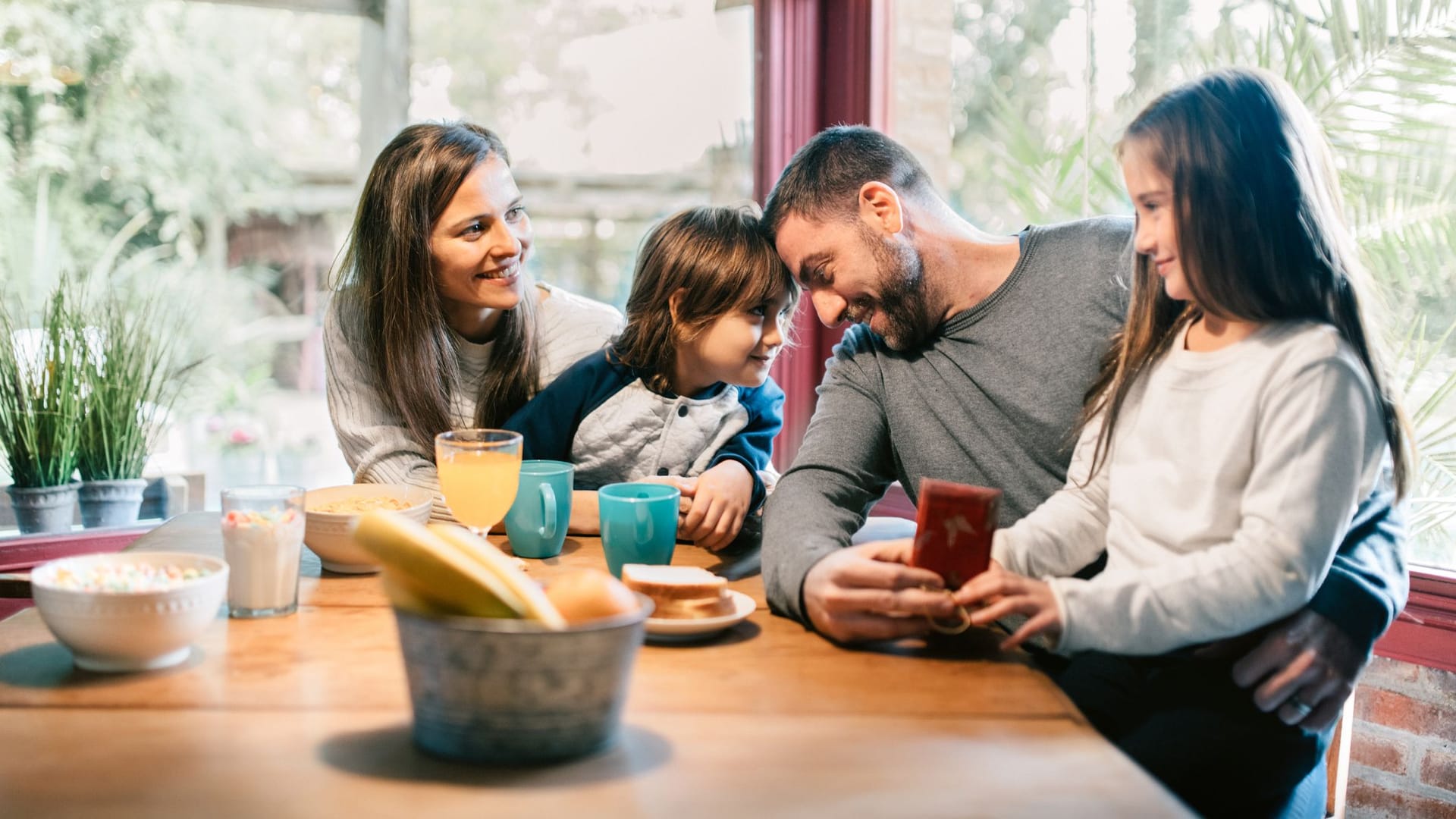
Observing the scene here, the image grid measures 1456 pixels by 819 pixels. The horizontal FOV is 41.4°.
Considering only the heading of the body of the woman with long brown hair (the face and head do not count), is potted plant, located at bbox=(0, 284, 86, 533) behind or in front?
behind

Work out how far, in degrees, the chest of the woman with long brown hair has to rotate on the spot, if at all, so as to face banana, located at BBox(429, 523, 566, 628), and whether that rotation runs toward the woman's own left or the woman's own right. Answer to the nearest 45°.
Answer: approximately 45° to the woman's own right

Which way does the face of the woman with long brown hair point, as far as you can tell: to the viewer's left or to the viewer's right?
to the viewer's right

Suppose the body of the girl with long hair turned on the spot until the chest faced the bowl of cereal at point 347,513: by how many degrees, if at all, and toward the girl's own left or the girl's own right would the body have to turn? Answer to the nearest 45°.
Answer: approximately 45° to the girl's own right

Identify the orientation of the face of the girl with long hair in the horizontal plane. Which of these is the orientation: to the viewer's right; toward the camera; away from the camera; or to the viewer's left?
to the viewer's left

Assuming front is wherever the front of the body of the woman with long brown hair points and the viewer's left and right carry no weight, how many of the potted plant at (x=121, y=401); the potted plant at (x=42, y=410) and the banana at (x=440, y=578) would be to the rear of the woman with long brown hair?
2
